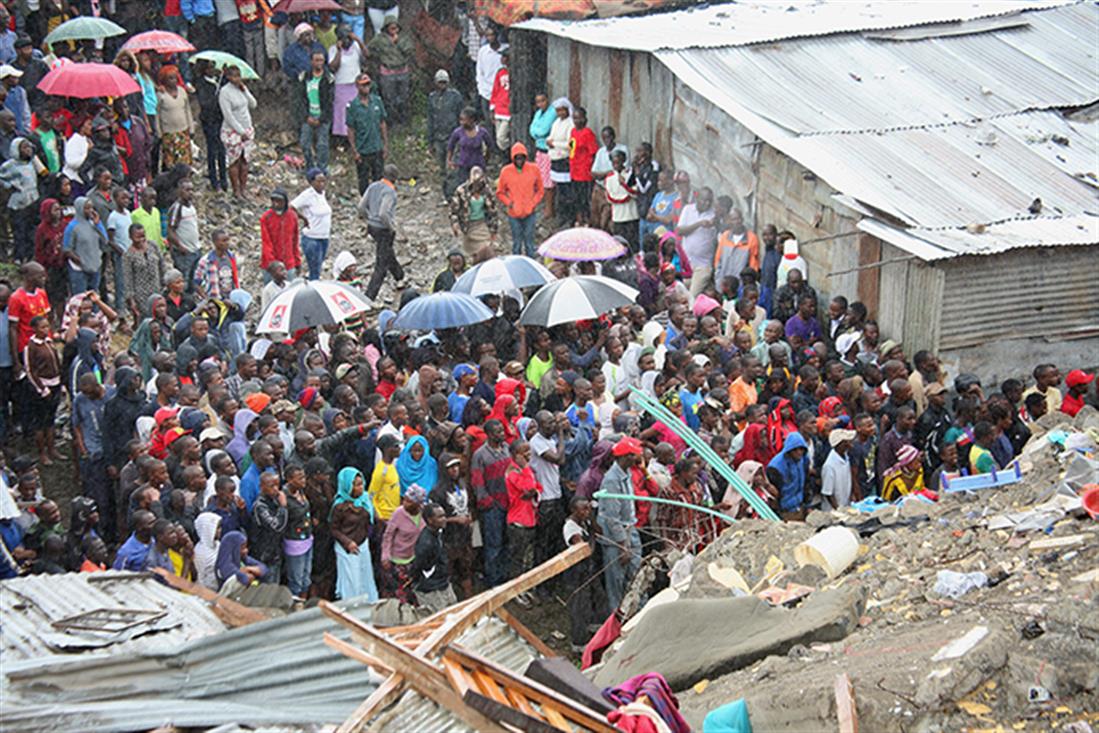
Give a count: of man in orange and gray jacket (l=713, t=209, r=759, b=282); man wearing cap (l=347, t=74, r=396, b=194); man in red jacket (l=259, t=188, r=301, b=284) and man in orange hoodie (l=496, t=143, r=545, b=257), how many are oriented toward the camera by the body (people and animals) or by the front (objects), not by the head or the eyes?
4

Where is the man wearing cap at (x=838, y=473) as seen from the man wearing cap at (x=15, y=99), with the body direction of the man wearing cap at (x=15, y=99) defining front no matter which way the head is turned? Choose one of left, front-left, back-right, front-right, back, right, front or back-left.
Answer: front

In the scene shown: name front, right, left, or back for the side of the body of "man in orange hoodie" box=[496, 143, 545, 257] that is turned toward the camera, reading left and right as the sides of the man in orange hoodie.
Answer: front

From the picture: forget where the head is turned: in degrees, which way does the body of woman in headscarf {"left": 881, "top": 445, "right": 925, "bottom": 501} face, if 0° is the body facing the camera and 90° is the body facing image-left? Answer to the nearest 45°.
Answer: approximately 315°

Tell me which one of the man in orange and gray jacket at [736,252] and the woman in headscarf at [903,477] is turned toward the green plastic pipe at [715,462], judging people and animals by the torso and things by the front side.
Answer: the man in orange and gray jacket

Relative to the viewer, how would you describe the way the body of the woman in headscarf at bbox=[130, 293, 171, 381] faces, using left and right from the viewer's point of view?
facing the viewer and to the right of the viewer

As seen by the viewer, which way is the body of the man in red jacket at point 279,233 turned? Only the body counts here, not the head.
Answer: toward the camera

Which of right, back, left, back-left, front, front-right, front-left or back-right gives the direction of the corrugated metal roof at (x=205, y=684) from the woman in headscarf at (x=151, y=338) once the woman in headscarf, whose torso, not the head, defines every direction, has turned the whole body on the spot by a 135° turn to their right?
left

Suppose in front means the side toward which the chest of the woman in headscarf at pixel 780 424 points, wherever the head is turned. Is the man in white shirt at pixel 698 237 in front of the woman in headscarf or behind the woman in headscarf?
behind

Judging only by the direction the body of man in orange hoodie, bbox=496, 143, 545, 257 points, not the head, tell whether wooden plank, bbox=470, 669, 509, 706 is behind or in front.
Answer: in front

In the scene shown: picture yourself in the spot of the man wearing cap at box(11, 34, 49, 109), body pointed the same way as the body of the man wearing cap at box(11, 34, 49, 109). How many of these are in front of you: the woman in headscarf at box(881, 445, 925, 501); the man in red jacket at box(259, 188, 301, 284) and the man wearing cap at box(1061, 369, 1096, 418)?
3

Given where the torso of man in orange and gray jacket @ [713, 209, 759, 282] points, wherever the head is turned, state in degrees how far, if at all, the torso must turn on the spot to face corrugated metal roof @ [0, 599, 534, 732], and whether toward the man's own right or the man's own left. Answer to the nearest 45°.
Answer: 0° — they already face it

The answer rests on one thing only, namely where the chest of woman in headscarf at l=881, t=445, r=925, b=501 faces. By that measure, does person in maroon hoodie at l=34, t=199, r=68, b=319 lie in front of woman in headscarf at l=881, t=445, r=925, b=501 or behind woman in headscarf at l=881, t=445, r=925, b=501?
behind

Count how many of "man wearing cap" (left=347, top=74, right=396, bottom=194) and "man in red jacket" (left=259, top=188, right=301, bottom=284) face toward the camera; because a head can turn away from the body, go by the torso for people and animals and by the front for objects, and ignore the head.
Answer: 2
